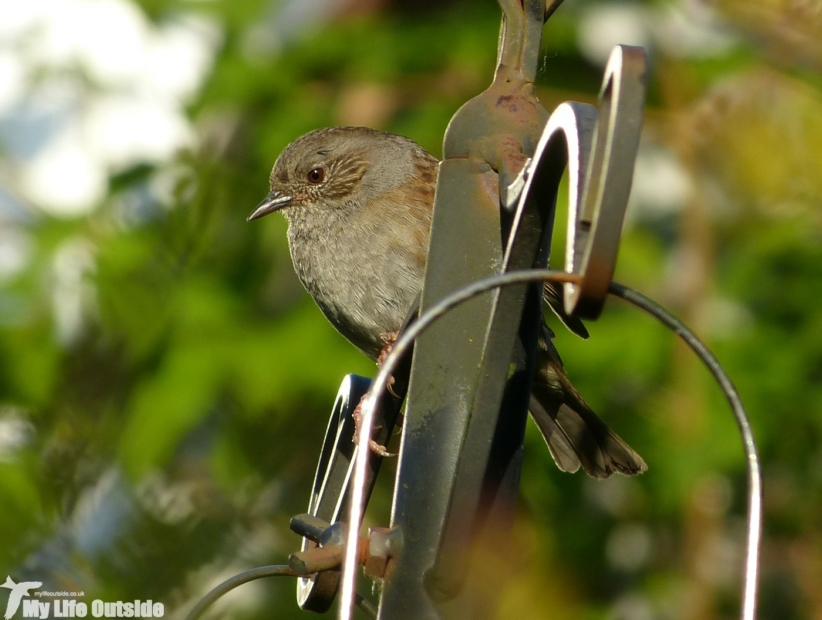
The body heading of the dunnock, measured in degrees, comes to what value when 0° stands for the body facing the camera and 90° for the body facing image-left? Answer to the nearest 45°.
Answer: approximately 90°
